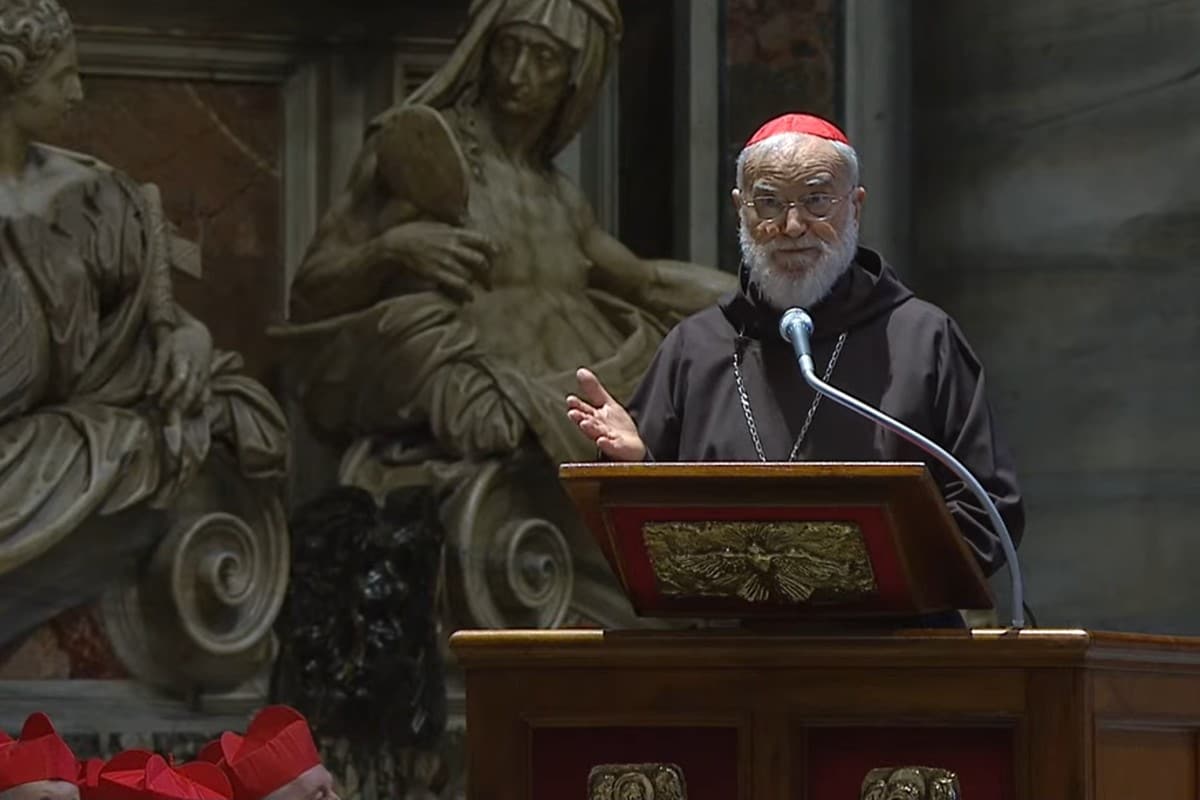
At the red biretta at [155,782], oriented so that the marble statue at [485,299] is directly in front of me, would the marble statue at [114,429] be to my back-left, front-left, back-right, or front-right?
front-left

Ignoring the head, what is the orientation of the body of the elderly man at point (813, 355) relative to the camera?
toward the camera
